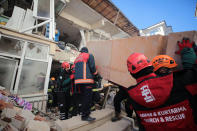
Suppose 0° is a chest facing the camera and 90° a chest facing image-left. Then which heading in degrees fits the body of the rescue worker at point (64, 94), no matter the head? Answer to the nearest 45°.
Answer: approximately 270°

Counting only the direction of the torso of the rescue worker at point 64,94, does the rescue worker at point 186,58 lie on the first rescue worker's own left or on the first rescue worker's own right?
on the first rescue worker's own right

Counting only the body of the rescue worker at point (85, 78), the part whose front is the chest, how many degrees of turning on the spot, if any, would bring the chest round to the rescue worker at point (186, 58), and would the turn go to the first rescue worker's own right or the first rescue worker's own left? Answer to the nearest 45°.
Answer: approximately 90° to the first rescue worker's own right

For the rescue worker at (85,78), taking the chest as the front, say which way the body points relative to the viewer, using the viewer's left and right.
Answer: facing away from the viewer and to the right of the viewer
